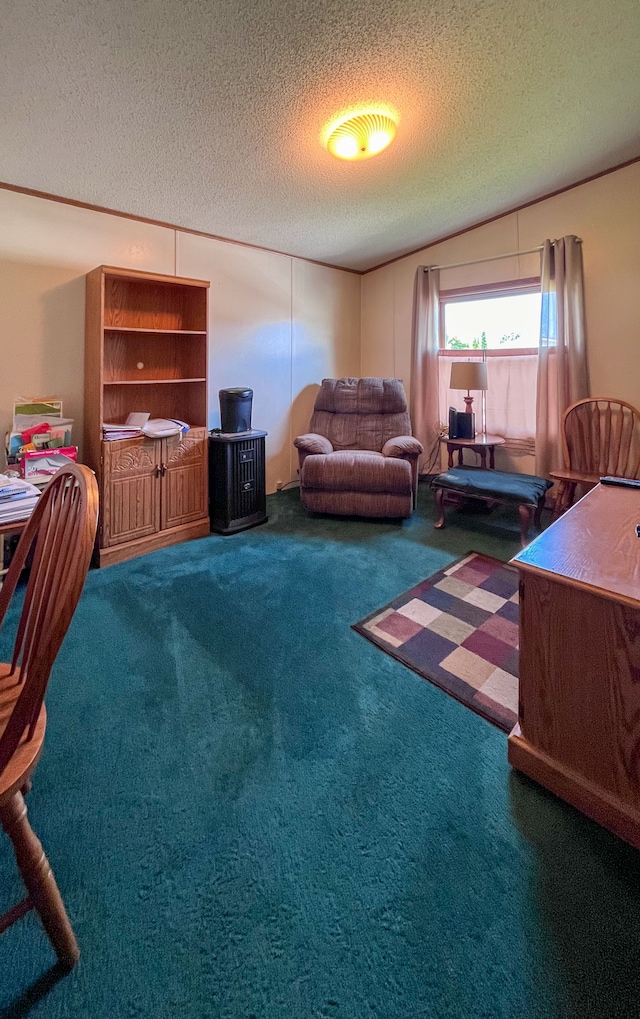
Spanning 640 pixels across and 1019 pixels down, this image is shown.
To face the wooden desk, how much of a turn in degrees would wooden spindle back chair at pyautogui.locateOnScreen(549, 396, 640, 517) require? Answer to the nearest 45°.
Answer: approximately 45° to its left

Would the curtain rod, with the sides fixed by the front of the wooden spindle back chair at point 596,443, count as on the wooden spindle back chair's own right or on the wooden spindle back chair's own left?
on the wooden spindle back chair's own right
